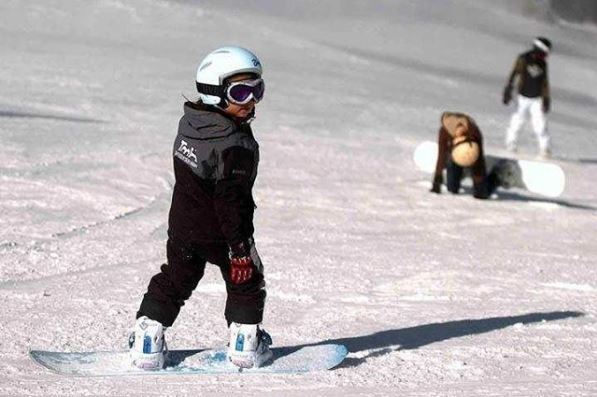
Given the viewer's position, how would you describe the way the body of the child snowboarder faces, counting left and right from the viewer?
facing away from the viewer and to the right of the viewer
